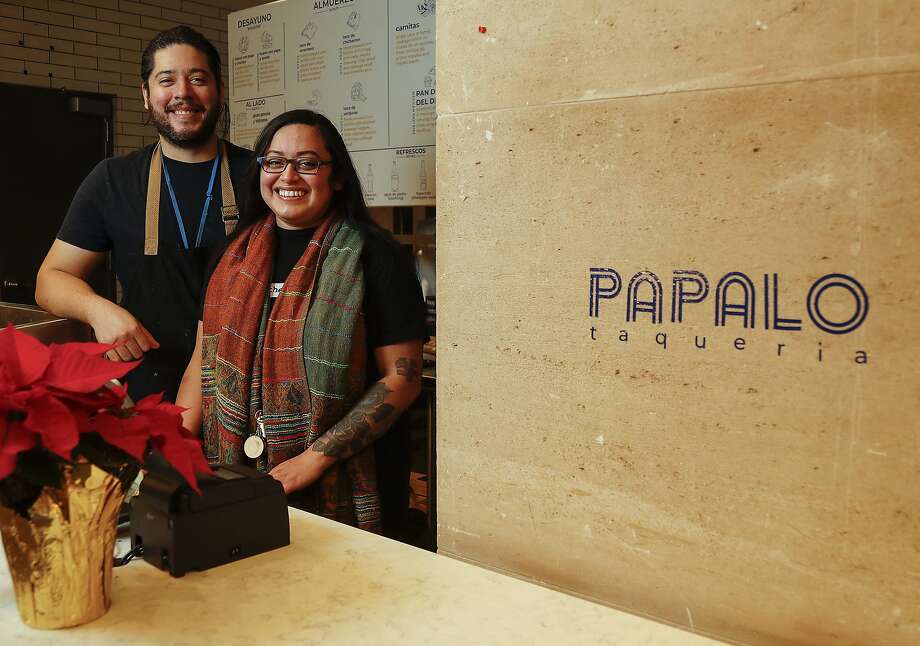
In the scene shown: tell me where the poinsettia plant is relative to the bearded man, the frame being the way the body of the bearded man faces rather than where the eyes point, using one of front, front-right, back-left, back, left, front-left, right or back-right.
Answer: front

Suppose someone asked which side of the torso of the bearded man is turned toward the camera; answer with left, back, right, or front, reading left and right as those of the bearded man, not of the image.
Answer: front

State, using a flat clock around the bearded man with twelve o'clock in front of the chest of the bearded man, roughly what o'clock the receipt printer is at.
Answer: The receipt printer is roughly at 12 o'clock from the bearded man.

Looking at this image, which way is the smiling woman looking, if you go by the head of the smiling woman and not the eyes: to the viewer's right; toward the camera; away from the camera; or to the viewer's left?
toward the camera

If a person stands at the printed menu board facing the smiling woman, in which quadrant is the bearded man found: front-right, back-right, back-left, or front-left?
front-right

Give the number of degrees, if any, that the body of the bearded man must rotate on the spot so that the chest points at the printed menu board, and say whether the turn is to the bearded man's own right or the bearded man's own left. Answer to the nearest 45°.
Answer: approximately 135° to the bearded man's own left

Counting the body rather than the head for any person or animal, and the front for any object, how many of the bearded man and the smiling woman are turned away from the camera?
0

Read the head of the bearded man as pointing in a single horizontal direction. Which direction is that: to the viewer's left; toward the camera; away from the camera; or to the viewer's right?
toward the camera

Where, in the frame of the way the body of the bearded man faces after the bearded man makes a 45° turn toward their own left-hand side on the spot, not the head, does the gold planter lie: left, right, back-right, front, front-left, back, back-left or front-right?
front-right

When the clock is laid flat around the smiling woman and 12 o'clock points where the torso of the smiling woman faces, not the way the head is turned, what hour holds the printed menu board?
The printed menu board is roughly at 5 o'clock from the smiling woman.

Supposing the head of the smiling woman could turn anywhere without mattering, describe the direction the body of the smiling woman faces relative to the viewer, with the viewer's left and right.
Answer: facing the viewer and to the left of the viewer

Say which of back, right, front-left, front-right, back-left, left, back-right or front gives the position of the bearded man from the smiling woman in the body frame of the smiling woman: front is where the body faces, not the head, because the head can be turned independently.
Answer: right
